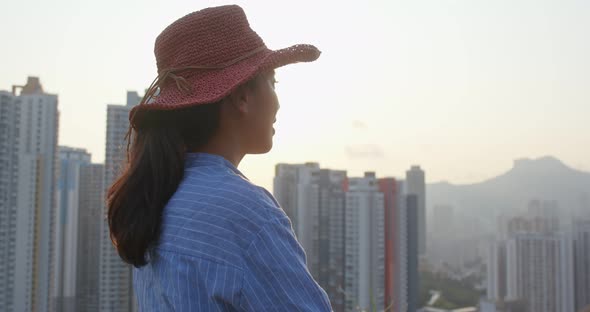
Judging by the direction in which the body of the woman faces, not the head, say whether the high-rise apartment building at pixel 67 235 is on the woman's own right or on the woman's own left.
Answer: on the woman's own left

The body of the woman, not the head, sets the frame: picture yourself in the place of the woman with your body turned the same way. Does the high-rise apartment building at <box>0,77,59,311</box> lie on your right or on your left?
on your left

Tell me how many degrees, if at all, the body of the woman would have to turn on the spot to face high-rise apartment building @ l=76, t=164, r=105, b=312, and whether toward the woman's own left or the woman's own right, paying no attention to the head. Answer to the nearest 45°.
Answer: approximately 45° to the woman's own left

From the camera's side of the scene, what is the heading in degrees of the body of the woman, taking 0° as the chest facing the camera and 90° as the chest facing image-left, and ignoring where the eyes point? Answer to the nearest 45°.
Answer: approximately 225°

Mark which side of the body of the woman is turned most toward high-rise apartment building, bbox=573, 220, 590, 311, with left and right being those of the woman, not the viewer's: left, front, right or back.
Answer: front

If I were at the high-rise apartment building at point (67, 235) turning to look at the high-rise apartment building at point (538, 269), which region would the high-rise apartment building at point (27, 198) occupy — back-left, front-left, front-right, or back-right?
back-right

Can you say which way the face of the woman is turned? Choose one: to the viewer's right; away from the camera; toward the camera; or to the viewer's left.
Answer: to the viewer's right

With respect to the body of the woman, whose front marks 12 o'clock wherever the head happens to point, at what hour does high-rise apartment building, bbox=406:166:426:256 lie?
The high-rise apartment building is roughly at 11 o'clock from the woman.

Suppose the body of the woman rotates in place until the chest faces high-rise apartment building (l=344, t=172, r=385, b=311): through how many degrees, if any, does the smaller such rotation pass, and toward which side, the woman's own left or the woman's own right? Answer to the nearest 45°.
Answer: approximately 45° to the woman's own left
